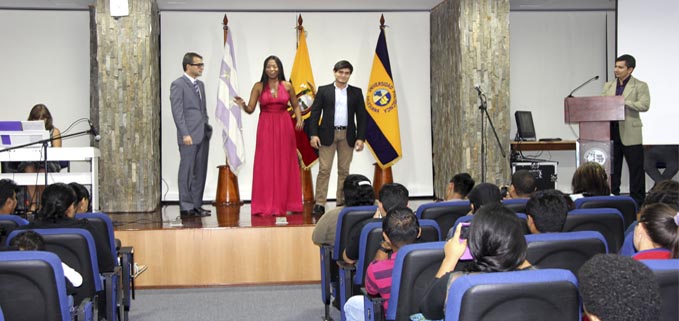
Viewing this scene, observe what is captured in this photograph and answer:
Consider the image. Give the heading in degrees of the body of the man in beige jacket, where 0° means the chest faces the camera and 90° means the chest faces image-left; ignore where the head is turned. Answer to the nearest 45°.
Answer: approximately 45°

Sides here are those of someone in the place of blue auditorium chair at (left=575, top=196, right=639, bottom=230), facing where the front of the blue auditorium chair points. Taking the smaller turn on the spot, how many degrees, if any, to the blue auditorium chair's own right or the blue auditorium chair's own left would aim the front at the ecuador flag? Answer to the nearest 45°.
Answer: approximately 45° to the blue auditorium chair's own left

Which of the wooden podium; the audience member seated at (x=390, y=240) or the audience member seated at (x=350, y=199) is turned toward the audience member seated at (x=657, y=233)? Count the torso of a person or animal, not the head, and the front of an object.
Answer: the wooden podium

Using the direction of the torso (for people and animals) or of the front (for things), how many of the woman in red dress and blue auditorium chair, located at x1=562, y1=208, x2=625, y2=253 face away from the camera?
1

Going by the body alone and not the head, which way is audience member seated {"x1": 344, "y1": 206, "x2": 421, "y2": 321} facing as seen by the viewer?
away from the camera

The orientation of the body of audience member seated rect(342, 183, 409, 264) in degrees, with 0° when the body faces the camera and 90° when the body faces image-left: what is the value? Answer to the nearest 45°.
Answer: approximately 180°

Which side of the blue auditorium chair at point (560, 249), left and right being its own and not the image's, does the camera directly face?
back

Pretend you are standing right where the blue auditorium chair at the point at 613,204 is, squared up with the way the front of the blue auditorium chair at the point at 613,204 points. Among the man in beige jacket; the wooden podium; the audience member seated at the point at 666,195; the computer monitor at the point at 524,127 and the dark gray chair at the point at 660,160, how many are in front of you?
4

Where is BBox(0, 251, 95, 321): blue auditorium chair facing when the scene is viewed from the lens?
facing away from the viewer

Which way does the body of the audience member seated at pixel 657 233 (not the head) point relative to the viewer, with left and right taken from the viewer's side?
facing away from the viewer and to the left of the viewer

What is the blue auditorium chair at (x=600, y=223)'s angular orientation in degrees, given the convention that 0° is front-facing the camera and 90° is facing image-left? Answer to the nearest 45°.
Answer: approximately 180°

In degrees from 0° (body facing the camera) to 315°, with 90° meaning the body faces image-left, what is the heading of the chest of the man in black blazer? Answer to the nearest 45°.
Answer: approximately 0°

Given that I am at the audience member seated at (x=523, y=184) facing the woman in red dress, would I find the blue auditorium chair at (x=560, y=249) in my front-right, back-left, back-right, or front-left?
back-left

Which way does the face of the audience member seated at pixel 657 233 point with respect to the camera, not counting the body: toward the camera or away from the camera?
away from the camera

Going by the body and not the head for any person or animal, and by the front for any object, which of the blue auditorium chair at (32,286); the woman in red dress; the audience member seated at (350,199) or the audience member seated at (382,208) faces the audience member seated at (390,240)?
the woman in red dress
